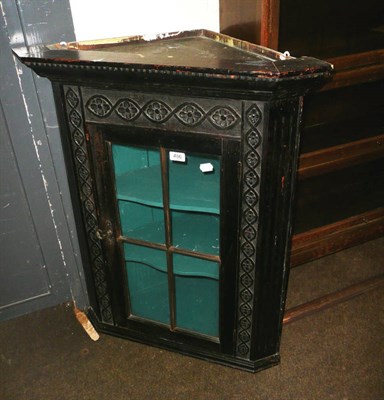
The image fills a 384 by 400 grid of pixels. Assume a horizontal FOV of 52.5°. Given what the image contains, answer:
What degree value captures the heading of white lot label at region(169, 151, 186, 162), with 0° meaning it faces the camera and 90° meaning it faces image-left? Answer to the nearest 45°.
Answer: approximately 0°

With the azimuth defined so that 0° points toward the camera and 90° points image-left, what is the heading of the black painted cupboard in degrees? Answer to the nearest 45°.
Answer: approximately 45°

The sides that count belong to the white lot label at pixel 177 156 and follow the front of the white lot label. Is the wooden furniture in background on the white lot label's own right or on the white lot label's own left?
on the white lot label's own left
